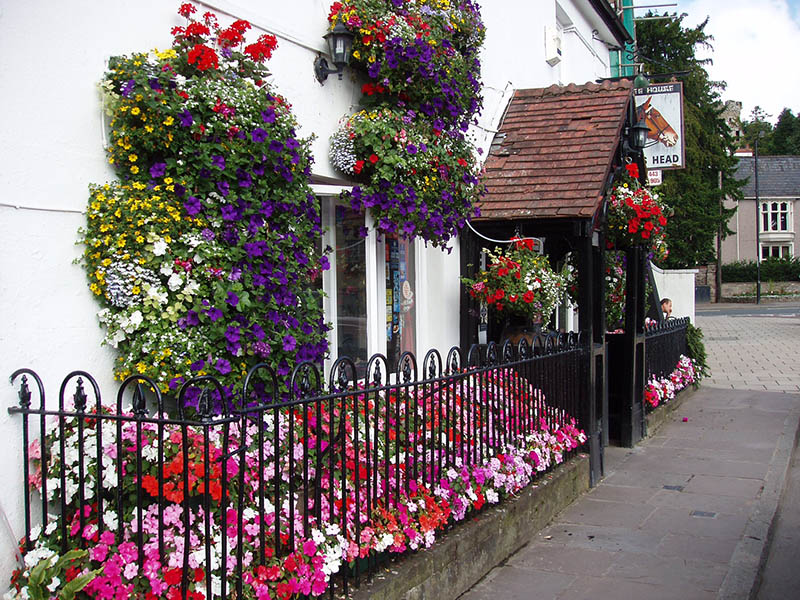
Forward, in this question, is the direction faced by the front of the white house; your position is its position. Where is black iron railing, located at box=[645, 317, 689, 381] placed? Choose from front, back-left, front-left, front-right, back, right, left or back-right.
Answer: left

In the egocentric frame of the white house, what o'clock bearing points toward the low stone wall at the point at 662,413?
The low stone wall is roughly at 9 o'clock from the white house.

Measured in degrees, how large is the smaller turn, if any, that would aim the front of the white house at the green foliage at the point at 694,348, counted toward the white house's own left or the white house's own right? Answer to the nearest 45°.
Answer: approximately 90° to the white house's own left

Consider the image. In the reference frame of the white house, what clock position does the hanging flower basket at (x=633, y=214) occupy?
The hanging flower basket is roughly at 9 o'clock from the white house.

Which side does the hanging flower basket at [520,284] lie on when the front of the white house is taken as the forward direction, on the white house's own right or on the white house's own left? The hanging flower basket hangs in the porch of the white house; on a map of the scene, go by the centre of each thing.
on the white house's own left

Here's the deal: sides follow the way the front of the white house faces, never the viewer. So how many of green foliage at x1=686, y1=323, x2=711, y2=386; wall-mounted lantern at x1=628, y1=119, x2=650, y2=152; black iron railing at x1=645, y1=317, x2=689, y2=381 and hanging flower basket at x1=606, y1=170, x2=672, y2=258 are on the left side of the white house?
4

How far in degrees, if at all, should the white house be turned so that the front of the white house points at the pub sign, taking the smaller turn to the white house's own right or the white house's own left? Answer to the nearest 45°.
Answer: approximately 90° to the white house's own left

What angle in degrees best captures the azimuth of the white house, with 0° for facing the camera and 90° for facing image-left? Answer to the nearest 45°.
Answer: approximately 315°
